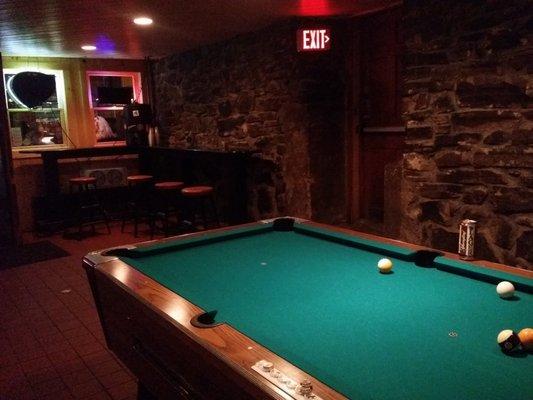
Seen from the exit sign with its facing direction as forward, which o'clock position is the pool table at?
The pool table is roughly at 12 o'clock from the exit sign.

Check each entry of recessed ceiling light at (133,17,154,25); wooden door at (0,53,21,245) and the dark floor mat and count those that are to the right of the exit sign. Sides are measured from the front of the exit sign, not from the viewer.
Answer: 3

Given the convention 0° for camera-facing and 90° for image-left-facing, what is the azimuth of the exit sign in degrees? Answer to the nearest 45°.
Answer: approximately 0°

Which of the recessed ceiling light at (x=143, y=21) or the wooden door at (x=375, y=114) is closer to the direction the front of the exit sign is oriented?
the recessed ceiling light

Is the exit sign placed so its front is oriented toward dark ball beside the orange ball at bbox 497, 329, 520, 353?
yes

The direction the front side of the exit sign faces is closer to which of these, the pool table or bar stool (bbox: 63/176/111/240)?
the pool table

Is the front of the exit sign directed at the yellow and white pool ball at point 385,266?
yes

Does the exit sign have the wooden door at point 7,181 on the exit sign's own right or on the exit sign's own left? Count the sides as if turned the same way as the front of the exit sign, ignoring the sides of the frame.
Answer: on the exit sign's own right

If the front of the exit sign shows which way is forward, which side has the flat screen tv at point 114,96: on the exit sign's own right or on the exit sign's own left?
on the exit sign's own right

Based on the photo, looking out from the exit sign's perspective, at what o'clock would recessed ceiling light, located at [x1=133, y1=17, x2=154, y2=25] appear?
The recessed ceiling light is roughly at 3 o'clock from the exit sign.

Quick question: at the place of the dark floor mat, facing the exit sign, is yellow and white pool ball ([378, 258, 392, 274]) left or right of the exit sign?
right

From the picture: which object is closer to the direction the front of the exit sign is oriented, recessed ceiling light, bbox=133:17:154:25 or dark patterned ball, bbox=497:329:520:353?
the dark patterned ball
